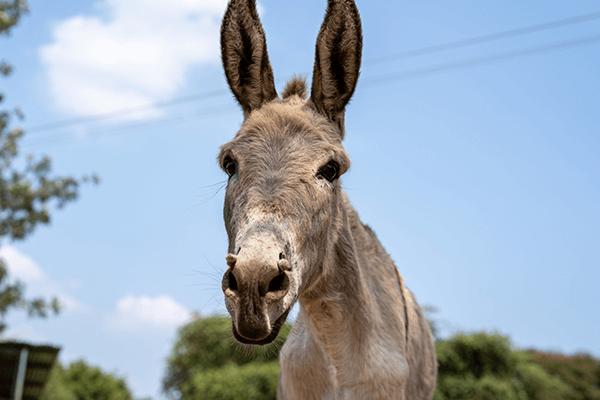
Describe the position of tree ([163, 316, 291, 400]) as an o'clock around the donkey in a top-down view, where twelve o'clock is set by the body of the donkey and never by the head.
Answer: The tree is roughly at 4 o'clock from the donkey.
